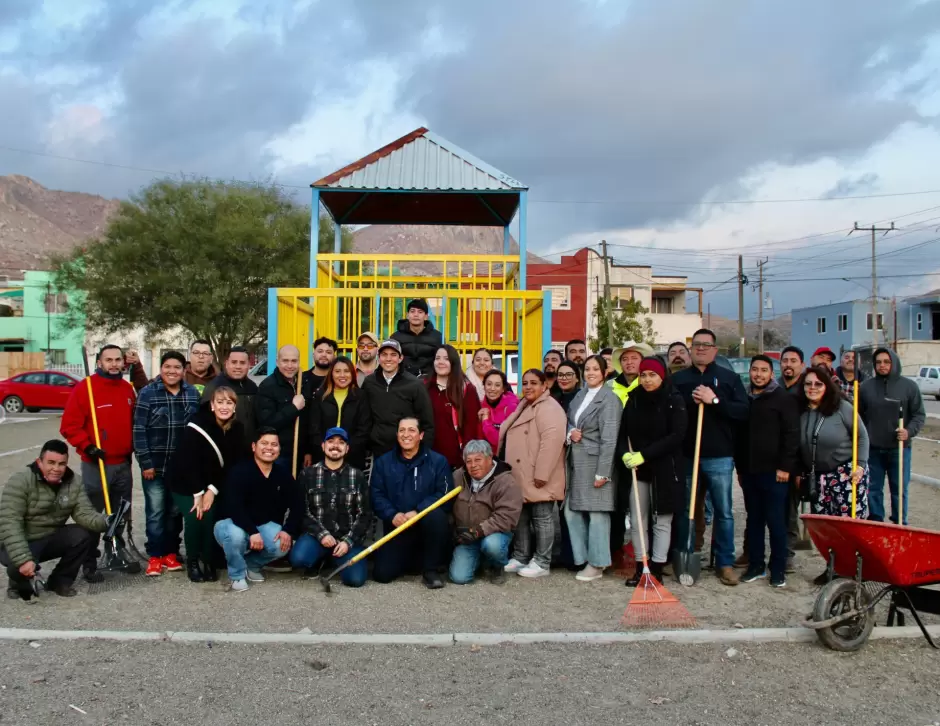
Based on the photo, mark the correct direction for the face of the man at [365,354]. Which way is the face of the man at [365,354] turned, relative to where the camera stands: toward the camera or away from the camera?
toward the camera

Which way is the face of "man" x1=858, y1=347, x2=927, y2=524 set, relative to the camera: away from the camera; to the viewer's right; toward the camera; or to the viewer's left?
toward the camera

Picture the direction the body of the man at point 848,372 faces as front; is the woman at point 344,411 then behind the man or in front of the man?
in front

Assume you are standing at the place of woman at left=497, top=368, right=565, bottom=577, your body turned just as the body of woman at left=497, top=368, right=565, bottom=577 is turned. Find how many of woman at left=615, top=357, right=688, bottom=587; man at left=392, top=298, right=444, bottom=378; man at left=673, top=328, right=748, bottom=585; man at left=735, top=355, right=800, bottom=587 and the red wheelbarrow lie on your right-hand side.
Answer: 1

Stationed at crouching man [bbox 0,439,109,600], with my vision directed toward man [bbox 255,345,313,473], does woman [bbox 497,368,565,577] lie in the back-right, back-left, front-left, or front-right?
front-right

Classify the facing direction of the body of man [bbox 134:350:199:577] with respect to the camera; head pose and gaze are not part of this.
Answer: toward the camera

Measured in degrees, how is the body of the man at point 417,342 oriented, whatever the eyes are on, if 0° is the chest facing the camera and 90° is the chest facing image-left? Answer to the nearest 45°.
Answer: approximately 0°

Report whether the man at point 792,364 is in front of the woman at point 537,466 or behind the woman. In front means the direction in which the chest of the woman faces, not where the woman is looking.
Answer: behind

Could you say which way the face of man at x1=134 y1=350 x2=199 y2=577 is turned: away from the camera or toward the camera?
toward the camera

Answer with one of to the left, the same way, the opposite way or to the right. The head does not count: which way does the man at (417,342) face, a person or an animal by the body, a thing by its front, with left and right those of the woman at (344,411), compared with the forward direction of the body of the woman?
the same way

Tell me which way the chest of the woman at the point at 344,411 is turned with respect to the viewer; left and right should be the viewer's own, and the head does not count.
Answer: facing the viewer

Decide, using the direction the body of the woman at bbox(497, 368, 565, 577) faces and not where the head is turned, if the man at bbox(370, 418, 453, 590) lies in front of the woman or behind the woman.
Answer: in front

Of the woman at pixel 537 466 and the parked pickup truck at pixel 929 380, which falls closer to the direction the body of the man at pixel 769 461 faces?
the woman

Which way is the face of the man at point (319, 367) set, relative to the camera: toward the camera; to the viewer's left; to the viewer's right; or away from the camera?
toward the camera

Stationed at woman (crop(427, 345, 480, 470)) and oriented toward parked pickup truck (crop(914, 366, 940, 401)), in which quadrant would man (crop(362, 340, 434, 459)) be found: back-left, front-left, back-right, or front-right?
back-left

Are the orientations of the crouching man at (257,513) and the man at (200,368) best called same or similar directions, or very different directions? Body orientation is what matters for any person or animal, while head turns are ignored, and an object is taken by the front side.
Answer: same or similar directions

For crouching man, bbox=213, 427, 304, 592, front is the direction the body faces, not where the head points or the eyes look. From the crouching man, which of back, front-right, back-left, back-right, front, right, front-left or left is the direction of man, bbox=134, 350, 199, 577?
back-right

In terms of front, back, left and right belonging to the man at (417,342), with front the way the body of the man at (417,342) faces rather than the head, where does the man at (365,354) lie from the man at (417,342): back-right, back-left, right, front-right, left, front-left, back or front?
front-right
